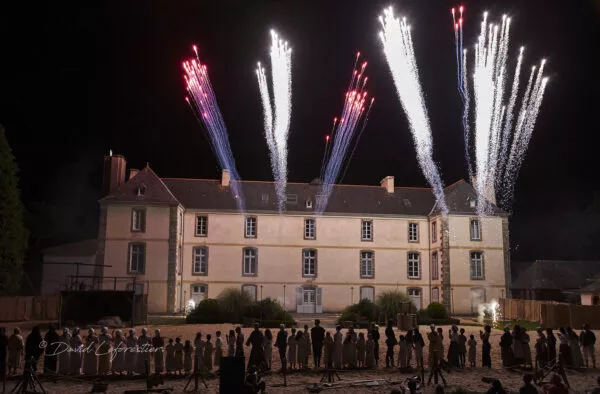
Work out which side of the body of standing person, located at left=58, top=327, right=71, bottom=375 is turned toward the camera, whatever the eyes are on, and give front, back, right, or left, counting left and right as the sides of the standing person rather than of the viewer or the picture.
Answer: back

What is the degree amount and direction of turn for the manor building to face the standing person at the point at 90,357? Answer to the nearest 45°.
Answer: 0° — it already faces them

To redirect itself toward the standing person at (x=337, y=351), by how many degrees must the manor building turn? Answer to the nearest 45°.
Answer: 0° — it already faces them

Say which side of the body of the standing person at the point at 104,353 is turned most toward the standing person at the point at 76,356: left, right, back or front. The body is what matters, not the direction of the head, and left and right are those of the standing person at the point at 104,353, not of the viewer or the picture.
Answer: left

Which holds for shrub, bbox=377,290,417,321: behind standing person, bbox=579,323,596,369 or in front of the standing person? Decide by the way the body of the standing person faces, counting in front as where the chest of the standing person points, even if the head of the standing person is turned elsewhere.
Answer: in front

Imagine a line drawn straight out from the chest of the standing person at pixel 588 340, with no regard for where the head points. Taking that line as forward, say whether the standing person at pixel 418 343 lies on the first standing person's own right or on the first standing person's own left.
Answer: on the first standing person's own left

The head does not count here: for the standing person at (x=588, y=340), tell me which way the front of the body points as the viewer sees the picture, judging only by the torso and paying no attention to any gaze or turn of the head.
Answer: away from the camera

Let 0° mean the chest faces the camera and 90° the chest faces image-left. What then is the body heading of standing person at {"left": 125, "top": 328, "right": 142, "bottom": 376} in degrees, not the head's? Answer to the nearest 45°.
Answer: approximately 180°
